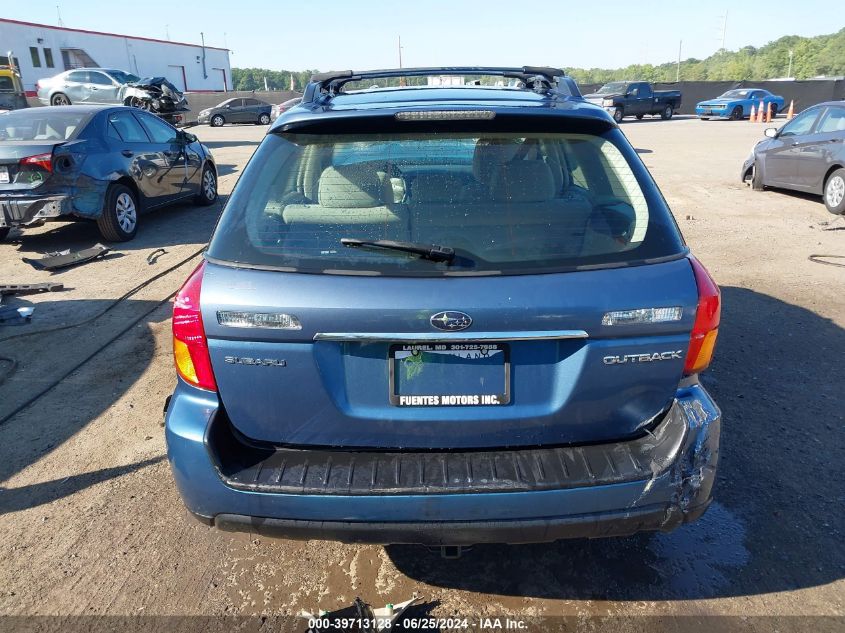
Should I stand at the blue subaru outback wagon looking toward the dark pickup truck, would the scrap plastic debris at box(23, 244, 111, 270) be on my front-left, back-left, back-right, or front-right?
front-left

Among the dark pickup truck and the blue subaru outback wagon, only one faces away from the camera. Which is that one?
the blue subaru outback wagon

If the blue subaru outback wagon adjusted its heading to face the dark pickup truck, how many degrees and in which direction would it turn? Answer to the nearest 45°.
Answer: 0° — it already faces it

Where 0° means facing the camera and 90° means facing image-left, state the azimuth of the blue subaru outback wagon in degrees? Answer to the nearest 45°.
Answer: approximately 180°

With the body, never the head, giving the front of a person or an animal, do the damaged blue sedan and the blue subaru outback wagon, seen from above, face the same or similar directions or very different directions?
same or similar directions

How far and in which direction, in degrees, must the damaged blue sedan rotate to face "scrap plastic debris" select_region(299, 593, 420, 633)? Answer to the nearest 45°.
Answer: approximately 135° to its right

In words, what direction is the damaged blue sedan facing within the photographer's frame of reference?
facing away from the viewer and to the right of the viewer

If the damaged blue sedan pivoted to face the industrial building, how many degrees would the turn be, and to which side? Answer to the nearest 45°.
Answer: approximately 45° to its left

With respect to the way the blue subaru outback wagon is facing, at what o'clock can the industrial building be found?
The industrial building is roughly at 11 o'clock from the blue subaru outback wagon.

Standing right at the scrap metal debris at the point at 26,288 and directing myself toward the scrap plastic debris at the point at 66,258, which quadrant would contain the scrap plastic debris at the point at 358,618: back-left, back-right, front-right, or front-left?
back-right

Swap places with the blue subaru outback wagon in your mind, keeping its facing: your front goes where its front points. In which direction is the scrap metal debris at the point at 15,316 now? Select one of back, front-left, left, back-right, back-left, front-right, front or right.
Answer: front-left

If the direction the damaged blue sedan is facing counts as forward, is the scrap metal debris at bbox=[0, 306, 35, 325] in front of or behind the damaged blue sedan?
behind

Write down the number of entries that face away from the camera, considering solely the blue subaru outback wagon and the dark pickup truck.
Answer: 1

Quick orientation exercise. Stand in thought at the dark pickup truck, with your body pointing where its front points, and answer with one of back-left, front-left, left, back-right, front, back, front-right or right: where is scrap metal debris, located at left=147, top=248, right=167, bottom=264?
front-left
